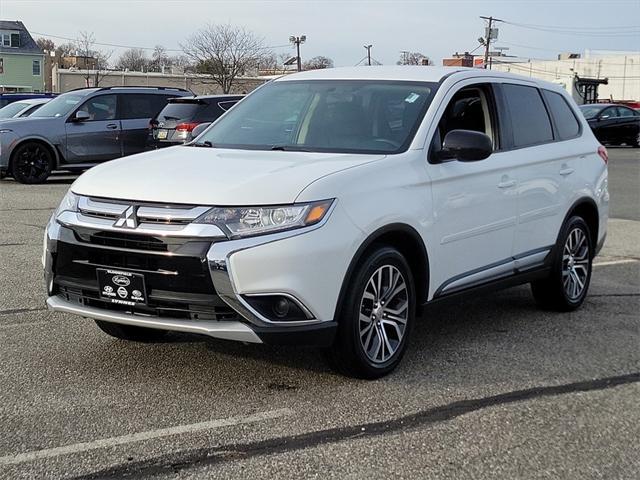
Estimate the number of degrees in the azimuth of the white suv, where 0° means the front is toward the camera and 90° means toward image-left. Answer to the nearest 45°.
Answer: approximately 45°

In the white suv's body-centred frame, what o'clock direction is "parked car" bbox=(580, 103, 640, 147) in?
The parked car is roughly at 5 o'clock from the white suv.

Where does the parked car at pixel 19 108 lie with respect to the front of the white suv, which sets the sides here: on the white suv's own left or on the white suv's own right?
on the white suv's own right

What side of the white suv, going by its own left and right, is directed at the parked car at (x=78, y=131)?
right
